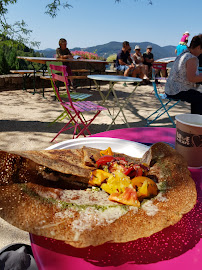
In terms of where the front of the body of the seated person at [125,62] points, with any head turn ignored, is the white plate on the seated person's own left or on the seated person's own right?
on the seated person's own right

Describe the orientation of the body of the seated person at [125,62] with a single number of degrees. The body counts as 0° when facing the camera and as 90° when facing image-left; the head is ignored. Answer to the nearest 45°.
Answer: approximately 315°

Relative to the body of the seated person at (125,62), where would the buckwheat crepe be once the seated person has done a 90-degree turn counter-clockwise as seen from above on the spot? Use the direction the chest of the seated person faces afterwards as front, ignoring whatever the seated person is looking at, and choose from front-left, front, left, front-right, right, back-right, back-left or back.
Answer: back-right

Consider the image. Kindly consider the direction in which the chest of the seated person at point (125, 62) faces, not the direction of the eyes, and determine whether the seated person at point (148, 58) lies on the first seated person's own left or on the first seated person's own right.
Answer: on the first seated person's own left

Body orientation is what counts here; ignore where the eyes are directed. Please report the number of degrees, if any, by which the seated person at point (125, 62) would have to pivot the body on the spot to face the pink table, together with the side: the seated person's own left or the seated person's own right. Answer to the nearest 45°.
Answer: approximately 45° to the seated person's own right

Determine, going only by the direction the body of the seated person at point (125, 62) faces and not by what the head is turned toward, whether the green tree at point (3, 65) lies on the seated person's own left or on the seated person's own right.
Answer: on the seated person's own right

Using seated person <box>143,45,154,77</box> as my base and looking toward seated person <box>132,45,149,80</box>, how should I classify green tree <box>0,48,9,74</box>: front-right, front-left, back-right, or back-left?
front-right

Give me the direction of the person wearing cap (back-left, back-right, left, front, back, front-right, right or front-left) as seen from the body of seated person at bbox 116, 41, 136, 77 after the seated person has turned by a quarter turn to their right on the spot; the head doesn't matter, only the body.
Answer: back-left
